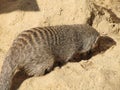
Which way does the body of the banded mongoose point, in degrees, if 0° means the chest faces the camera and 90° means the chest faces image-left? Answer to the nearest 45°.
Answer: approximately 270°
